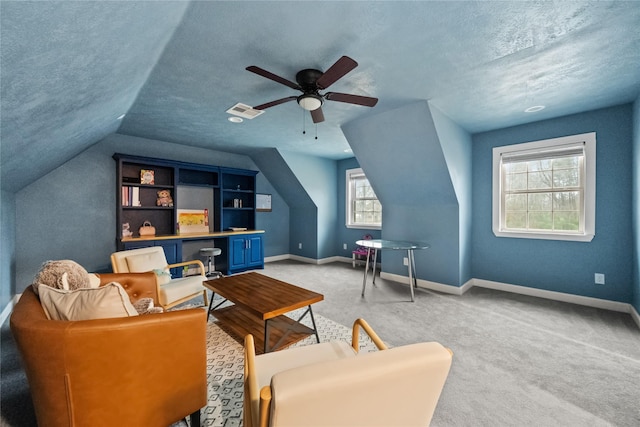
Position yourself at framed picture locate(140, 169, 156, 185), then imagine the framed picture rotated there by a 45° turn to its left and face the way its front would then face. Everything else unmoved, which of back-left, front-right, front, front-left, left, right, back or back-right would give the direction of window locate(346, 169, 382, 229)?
front-left

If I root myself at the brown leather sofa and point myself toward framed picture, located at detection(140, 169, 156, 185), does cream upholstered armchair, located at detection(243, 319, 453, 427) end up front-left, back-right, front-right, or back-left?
back-right

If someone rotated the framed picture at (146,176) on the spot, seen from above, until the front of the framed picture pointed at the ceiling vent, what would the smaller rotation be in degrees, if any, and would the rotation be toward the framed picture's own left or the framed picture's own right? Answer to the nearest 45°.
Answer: approximately 45° to the framed picture's own left

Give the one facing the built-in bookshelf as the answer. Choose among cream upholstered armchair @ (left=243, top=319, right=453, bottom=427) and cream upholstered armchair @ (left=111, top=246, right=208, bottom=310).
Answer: cream upholstered armchair @ (left=243, top=319, right=453, bottom=427)

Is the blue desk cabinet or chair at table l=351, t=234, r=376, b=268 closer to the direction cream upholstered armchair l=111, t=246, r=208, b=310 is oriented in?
the chair at table

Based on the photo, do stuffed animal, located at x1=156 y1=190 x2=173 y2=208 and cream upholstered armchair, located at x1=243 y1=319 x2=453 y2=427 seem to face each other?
yes

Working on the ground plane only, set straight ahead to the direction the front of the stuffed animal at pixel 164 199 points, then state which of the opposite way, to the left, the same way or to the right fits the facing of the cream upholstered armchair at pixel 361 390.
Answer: the opposite way

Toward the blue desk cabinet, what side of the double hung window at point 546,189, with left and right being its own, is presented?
front

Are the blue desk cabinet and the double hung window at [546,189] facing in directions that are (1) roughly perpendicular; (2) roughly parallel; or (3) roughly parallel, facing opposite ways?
roughly perpendicular

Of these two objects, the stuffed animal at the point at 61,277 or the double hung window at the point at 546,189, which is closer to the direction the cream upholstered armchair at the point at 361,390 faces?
the stuffed animal

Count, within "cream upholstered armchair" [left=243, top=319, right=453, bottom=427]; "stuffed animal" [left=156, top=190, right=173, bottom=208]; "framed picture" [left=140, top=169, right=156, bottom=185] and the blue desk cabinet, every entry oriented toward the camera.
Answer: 3

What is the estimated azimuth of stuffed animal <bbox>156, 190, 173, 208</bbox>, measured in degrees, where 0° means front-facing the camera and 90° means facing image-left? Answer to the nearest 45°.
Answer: approximately 0°

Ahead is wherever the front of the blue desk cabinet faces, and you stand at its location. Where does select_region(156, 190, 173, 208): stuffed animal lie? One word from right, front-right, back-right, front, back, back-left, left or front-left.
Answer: right

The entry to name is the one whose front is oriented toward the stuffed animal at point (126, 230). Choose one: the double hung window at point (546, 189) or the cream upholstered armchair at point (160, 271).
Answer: the double hung window
